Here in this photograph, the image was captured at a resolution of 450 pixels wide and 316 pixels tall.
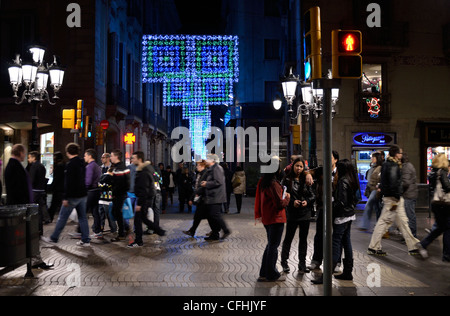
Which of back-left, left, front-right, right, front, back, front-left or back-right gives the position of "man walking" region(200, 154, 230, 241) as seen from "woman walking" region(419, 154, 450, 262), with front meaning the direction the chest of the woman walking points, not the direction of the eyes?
back

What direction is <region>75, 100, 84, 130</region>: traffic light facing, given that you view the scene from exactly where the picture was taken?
facing to the right of the viewer

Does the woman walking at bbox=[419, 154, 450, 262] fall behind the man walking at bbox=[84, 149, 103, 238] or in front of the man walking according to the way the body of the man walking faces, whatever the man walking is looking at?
behind

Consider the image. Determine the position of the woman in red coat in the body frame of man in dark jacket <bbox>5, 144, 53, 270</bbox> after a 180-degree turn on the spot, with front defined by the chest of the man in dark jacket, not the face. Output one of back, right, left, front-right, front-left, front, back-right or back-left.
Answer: back-left

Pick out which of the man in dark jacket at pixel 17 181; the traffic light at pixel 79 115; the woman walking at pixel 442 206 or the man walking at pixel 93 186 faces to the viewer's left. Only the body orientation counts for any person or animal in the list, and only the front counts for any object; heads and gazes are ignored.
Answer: the man walking

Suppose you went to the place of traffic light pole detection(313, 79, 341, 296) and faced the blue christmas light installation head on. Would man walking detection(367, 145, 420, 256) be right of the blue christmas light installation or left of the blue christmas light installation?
right

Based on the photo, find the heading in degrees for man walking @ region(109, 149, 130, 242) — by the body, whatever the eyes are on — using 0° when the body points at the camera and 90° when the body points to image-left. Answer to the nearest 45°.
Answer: approximately 90°

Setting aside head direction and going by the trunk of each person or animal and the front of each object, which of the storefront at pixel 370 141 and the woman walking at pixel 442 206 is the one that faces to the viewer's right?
the woman walking

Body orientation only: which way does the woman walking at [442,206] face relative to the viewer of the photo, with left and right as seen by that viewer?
facing to the right of the viewer

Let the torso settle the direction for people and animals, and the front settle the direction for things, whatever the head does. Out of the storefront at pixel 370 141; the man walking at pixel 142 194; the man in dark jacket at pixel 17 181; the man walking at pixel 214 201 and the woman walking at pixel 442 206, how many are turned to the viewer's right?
2
